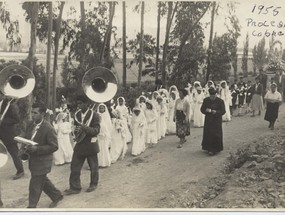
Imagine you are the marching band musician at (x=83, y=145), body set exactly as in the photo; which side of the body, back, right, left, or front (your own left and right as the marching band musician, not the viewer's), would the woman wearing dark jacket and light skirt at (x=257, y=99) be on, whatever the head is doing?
back

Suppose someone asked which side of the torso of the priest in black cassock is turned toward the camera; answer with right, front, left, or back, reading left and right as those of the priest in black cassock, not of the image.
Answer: front

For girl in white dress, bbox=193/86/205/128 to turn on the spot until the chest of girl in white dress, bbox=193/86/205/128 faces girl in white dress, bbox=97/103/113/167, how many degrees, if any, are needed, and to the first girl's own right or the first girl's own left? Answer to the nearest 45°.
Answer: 0° — they already face them

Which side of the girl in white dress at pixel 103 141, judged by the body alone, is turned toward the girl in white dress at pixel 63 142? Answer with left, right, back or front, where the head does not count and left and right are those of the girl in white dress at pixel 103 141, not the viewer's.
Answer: right

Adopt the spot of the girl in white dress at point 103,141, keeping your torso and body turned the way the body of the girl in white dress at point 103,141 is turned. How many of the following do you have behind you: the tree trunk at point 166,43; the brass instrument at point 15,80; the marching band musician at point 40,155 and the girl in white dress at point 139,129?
2

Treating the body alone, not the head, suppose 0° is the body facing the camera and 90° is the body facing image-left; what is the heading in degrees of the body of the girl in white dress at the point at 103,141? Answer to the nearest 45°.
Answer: approximately 45°

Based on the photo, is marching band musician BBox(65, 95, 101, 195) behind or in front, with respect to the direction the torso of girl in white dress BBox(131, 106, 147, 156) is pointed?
in front

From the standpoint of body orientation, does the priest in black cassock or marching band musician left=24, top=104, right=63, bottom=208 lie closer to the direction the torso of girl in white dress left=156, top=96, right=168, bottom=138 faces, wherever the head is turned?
the marching band musician

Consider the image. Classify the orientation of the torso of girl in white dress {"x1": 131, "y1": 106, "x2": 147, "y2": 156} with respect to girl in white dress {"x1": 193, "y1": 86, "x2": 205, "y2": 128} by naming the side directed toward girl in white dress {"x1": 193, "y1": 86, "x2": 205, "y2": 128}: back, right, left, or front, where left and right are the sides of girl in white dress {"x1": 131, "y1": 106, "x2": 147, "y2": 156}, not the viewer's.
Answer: back

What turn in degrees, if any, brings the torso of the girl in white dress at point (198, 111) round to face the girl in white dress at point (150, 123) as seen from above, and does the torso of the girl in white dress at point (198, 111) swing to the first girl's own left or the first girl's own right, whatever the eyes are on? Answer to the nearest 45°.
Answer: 0° — they already face them

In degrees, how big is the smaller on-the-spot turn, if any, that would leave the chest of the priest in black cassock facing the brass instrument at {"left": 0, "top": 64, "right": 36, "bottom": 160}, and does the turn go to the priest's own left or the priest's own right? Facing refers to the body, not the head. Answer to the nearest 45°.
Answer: approximately 45° to the priest's own right

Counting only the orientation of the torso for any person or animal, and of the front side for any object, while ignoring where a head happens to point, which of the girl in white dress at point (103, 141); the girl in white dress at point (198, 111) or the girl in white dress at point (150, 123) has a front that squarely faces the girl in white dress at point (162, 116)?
the girl in white dress at point (198, 111)
